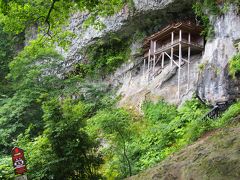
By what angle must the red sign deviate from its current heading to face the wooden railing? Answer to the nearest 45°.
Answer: approximately 90° to its left

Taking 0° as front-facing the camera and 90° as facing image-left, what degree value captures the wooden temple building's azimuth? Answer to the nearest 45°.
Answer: approximately 45°

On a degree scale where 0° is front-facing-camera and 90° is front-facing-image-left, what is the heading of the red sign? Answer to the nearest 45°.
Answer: approximately 0°

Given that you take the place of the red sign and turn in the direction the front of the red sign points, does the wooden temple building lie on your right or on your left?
on your left
